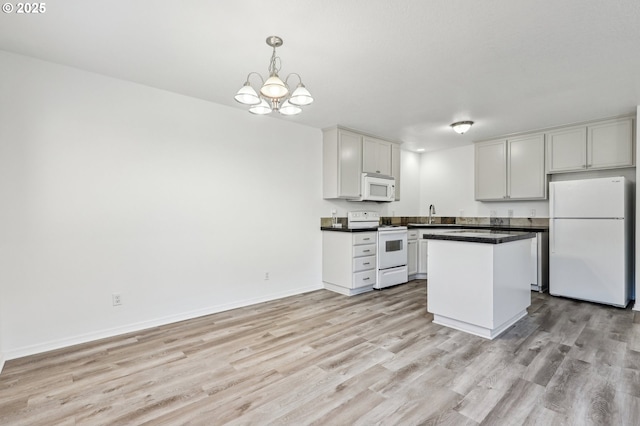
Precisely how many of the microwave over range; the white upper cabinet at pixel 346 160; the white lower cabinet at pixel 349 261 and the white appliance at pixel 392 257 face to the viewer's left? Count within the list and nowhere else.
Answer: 0

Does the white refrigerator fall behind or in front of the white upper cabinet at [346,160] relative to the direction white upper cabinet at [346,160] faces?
in front

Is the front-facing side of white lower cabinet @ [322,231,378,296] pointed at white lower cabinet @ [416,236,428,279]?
no

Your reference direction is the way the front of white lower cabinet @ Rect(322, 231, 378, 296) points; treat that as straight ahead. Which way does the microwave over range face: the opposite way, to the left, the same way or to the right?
the same way

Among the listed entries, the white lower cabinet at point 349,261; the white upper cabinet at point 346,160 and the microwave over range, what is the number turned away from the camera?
0

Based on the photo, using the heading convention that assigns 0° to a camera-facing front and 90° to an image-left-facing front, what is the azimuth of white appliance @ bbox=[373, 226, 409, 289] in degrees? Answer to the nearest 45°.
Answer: approximately 315°

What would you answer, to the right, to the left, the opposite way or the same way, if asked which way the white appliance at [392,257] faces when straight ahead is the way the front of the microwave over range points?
the same way

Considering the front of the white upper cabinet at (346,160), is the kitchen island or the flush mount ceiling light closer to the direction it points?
the kitchen island

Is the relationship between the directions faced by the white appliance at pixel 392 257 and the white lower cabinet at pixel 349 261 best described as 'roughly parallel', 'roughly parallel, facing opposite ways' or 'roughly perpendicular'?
roughly parallel

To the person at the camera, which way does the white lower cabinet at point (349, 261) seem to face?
facing the viewer and to the right of the viewer

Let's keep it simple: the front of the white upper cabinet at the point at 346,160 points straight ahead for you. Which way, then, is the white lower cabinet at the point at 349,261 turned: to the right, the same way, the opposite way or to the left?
the same way

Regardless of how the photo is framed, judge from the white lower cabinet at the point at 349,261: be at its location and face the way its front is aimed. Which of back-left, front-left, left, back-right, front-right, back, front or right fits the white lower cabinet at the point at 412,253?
left
